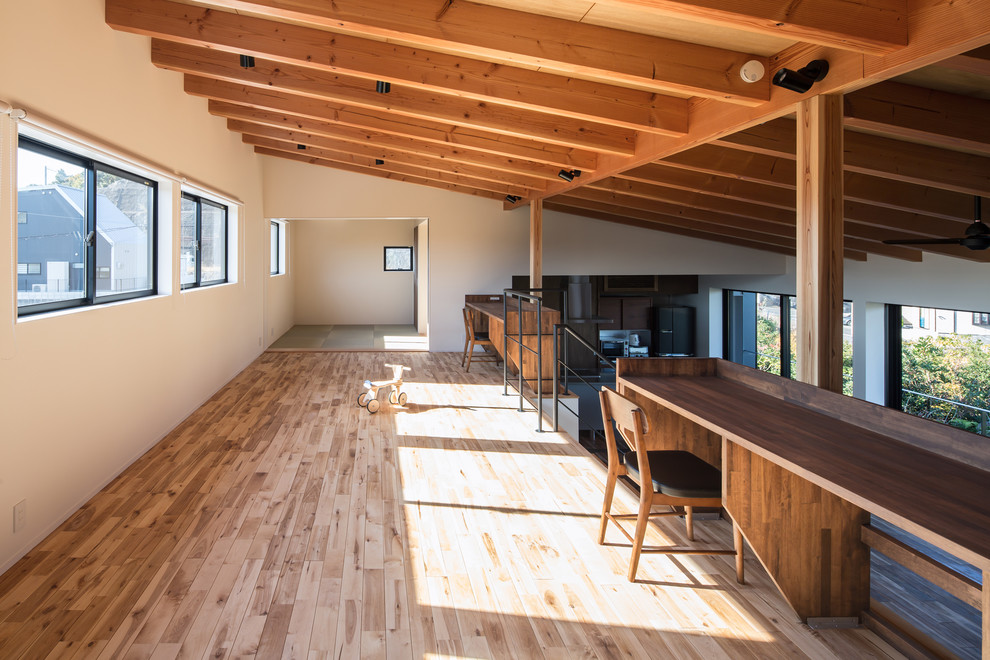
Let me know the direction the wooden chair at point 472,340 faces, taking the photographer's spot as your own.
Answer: facing to the right of the viewer

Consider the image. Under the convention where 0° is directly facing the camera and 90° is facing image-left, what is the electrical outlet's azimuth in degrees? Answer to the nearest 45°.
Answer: approximately 315°

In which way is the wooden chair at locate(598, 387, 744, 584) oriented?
to the viewer's right

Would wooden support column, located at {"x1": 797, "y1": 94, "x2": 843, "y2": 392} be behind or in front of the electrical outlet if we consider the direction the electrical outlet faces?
in front

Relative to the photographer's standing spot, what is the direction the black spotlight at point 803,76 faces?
facing the viewer and to the left of the viewer

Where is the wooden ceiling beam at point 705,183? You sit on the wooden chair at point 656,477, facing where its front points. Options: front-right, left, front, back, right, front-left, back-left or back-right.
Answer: left

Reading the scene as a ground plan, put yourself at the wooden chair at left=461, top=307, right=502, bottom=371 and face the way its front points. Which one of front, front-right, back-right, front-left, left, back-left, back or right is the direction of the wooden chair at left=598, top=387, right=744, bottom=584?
right
